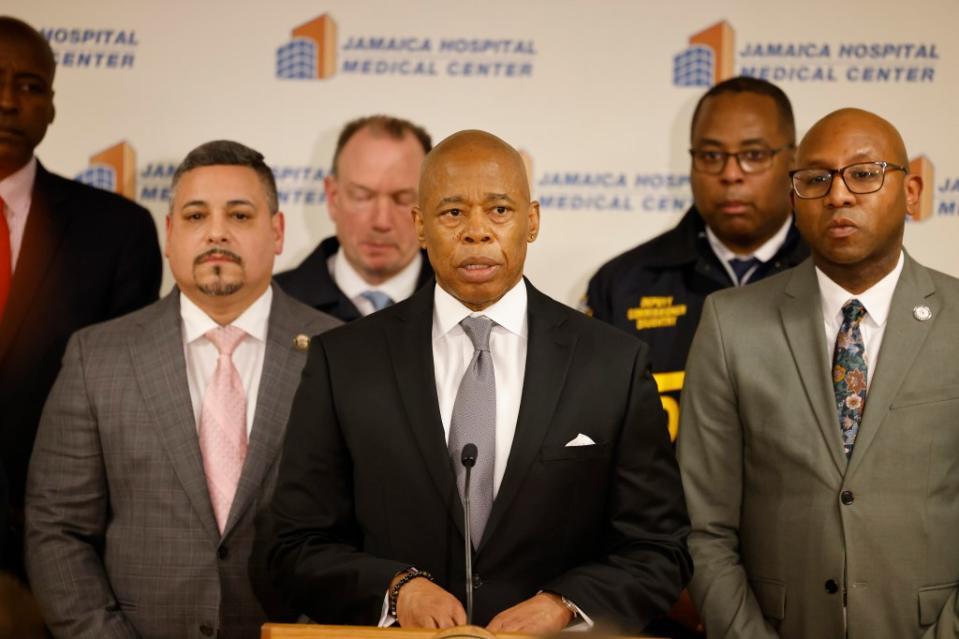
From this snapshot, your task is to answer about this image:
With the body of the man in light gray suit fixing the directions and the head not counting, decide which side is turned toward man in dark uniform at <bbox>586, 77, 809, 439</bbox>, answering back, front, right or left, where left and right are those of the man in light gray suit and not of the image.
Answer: back

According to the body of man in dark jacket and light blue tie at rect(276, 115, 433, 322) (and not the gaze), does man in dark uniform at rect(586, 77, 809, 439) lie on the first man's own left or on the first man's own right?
on the first man's own left

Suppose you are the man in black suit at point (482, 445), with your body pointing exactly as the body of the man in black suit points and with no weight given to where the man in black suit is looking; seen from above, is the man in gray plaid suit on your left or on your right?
on your right

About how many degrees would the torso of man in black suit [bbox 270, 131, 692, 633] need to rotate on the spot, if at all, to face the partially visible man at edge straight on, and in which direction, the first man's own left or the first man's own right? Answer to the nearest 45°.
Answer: approximately 135° to the first man's own right

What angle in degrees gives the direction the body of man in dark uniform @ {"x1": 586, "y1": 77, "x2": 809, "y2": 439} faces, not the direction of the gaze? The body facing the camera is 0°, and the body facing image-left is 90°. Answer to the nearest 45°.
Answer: approximately 0°

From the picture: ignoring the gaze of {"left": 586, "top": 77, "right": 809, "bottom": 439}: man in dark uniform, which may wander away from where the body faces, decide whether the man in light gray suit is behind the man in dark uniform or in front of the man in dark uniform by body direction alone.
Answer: in front

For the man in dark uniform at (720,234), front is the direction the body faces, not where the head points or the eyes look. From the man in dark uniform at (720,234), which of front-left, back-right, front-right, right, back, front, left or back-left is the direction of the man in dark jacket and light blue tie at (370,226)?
right

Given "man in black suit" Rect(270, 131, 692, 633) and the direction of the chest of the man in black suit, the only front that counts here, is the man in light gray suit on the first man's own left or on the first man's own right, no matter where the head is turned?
on the first man's own left
